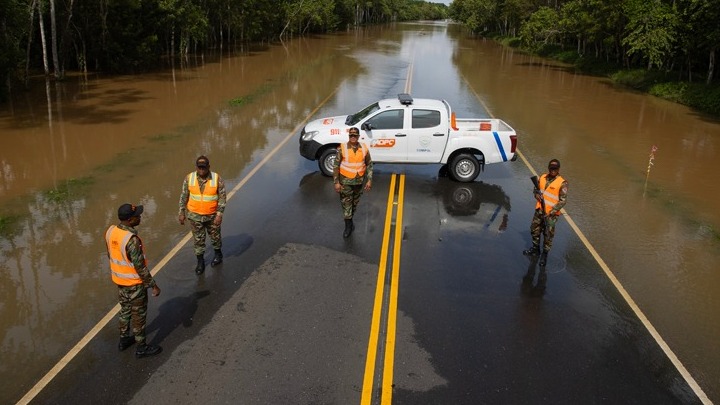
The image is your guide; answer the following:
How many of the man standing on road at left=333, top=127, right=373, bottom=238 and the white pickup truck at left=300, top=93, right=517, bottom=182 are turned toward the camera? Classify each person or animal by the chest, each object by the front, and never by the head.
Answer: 1

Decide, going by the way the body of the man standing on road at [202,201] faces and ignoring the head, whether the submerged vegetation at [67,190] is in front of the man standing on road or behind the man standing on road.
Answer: behind

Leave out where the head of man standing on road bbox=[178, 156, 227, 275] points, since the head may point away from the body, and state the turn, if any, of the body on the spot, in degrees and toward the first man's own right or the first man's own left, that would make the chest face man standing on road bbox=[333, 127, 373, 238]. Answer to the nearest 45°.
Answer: approximately 135° to the first man's own left

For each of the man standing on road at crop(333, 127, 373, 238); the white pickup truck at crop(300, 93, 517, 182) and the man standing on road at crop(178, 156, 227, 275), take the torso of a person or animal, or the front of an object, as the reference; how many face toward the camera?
2

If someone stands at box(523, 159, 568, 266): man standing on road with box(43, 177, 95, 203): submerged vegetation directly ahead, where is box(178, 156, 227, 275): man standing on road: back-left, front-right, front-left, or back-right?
front-left

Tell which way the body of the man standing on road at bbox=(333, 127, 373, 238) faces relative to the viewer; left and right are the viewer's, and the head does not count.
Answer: facing the viewer

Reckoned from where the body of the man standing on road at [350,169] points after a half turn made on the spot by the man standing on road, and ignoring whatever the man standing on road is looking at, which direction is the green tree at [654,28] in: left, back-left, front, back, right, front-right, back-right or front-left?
front-right

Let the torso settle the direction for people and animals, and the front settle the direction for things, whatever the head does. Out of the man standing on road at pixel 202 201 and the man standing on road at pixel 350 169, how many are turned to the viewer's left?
0

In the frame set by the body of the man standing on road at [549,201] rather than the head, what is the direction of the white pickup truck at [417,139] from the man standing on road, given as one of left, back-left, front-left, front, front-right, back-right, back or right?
right

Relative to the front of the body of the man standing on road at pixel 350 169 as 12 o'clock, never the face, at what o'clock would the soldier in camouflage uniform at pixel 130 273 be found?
The soldier in camouflage uniform is roughly at 1 o'clock from the man standing on road.

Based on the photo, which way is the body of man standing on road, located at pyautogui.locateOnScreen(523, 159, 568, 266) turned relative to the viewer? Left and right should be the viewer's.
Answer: facing the viewer and to the left of the viewer

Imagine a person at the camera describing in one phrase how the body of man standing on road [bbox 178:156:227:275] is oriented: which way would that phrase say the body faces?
toward the camera

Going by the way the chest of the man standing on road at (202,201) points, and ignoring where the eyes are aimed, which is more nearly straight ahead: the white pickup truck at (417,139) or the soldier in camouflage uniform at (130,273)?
the soldier in camouflage uniform

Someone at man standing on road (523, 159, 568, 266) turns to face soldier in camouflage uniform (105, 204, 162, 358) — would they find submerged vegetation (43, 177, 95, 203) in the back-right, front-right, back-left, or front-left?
front-right

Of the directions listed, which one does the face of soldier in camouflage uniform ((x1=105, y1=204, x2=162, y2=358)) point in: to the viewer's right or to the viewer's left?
to the viewer's right

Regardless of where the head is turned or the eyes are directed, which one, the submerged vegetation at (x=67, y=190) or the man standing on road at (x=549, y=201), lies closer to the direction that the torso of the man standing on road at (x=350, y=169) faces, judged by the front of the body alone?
the man standing on road
